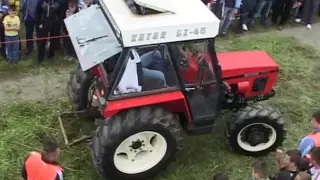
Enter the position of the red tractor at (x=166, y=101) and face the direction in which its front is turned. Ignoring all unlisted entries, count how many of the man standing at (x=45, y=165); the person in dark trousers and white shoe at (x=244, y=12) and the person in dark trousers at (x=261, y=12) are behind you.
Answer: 1

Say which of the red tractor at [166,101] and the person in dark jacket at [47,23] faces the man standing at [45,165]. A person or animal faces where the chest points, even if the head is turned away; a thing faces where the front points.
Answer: the person in dark jacket

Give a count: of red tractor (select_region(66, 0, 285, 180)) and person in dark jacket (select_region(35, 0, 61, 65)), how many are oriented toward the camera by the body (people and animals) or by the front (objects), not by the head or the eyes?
1

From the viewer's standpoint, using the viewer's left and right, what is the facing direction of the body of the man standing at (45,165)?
facing away from the viewer and to the right of the viewer

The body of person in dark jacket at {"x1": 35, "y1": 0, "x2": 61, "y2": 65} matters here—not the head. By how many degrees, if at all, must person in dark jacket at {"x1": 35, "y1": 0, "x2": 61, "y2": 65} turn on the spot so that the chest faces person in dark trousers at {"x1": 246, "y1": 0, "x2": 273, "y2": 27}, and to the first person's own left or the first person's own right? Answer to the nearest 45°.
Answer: approximately 90° to the first person's own left

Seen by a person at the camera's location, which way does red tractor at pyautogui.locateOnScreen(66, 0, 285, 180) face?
facing away from the viewer and to the right of the viewer

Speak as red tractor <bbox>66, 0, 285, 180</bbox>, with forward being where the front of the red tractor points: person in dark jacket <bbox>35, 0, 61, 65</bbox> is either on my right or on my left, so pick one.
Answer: on my left

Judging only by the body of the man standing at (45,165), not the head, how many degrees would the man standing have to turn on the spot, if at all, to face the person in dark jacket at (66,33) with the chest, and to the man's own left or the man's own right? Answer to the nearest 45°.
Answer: approximately 45° to the man's own left

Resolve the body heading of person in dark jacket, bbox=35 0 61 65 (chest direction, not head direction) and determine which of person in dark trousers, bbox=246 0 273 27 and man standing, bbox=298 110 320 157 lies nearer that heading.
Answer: the man standing
